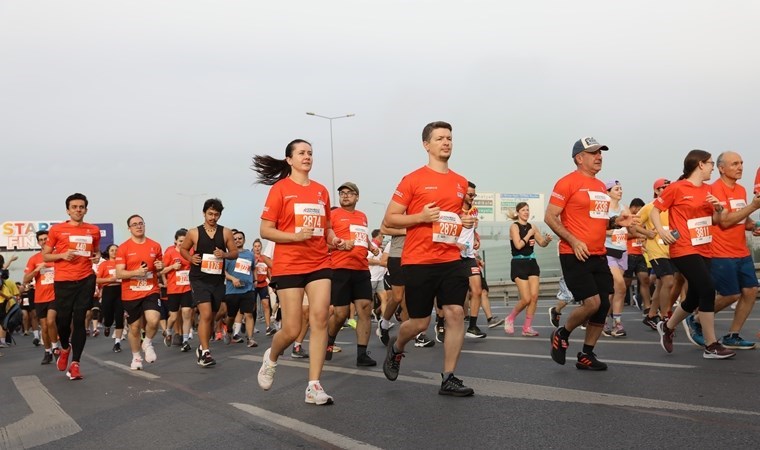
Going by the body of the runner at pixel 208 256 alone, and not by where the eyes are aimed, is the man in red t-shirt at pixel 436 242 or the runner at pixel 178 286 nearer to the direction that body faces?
the man in red t-shirt

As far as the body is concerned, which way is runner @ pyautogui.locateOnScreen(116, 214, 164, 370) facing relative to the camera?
toward the camera

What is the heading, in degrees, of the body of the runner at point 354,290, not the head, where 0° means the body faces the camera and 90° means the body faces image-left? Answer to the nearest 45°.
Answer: approximately 315°

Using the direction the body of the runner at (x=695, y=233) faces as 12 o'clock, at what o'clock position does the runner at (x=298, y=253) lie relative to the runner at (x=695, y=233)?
the runner at (x=298, y=253) is roughly at 3 o'clock from the runner at (x=695, y=233).

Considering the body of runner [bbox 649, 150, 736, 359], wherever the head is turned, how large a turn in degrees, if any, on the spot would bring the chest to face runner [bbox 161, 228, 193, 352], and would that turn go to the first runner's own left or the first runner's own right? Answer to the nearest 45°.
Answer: approximately 135° to the first runner's own right

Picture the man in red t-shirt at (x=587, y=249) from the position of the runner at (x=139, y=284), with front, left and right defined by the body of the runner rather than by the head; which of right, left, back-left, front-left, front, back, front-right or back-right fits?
front-left

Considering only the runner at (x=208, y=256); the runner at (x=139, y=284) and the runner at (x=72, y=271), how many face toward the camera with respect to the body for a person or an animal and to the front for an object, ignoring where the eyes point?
3

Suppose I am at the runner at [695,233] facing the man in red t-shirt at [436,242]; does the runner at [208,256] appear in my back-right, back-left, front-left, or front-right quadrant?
front-right

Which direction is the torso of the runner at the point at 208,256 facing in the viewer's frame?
toward the camera

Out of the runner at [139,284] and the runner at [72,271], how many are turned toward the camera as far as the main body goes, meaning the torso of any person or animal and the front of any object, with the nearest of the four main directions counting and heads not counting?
2
